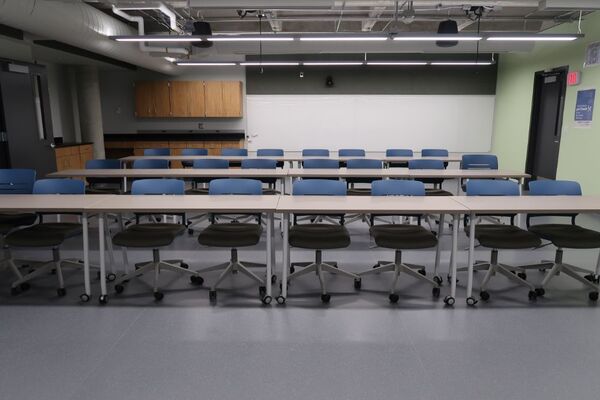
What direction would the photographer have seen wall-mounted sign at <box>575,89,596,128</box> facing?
facing the viewer and to the left of the viewer

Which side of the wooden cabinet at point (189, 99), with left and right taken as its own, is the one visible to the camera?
front

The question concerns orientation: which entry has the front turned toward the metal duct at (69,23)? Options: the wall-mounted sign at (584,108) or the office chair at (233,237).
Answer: the wall-mounted sign

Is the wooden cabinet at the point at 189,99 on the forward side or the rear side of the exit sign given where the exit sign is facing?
on the forward side

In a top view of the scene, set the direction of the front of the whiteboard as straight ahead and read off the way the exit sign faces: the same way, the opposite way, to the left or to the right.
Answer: to the right

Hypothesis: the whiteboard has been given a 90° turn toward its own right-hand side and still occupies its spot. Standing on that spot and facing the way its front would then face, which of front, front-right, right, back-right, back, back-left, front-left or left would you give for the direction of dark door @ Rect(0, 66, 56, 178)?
front-left

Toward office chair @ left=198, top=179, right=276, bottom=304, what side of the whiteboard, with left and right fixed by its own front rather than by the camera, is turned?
front

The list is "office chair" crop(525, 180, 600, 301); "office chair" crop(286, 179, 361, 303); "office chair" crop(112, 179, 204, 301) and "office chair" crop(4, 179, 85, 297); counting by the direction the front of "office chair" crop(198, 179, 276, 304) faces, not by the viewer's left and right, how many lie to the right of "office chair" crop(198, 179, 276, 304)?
2

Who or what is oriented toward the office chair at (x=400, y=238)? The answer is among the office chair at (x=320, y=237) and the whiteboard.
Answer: the whiteboard

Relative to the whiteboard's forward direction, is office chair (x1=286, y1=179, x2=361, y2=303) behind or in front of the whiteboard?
in front
